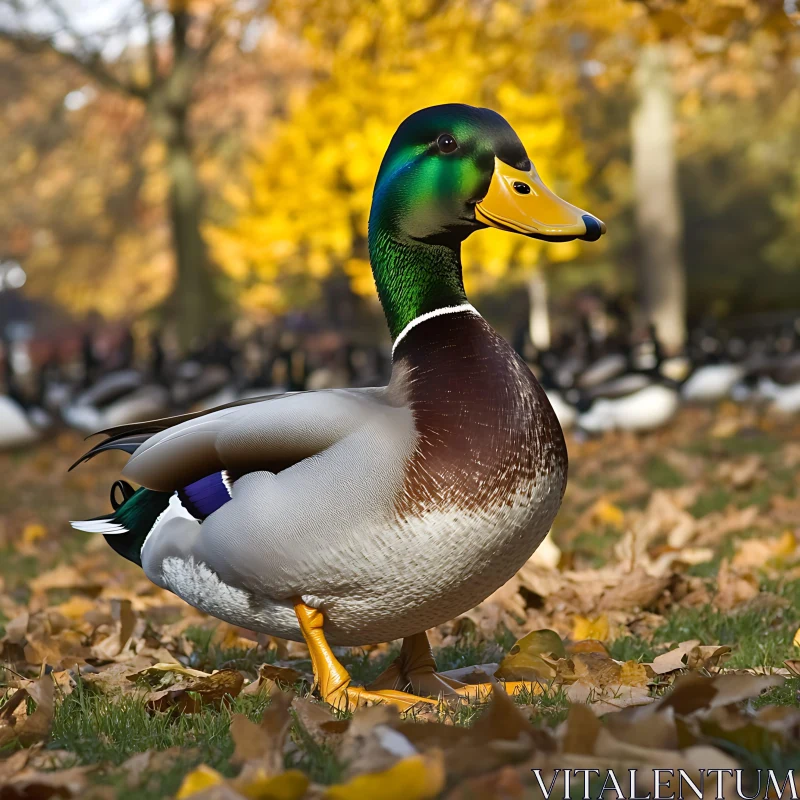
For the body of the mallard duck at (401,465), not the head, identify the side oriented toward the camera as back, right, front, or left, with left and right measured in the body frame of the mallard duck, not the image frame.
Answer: right

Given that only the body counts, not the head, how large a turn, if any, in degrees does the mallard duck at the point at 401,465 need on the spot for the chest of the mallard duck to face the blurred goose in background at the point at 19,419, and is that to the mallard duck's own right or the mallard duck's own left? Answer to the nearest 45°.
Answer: approximately 90° to the mallard duck's own left

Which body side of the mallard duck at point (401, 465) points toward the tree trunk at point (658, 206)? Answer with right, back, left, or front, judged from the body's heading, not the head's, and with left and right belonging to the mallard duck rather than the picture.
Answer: left

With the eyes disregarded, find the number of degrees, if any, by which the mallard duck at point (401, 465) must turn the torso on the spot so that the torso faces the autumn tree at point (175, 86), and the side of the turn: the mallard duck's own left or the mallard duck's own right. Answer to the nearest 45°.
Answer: approximately 90° to the mallard duck's own left

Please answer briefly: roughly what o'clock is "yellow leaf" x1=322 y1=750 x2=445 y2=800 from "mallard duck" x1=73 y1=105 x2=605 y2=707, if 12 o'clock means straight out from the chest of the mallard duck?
The yellow leaf is roughly at 3 o'clock from the mallard duck.

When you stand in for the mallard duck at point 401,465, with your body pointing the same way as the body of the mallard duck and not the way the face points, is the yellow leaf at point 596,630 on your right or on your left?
on your left

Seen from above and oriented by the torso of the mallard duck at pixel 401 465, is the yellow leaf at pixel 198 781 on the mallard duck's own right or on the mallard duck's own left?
on the mallard duck's own right
